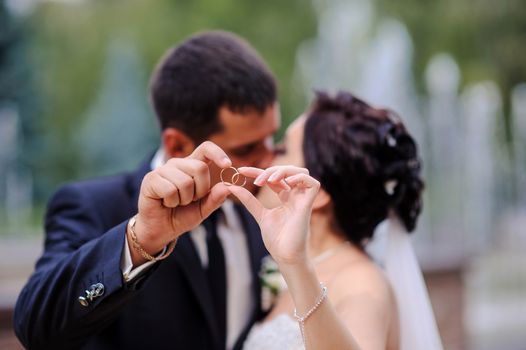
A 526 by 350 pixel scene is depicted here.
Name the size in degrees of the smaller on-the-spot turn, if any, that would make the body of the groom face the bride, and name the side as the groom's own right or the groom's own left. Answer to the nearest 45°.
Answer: approximately 45° to the groom's own left

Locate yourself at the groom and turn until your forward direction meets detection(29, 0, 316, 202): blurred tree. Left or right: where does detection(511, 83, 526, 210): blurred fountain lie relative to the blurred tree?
right

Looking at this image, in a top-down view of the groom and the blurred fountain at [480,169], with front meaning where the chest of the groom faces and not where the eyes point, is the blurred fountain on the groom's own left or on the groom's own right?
on the groom's own left

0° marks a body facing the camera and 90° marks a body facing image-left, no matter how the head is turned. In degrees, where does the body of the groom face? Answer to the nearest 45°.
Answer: approximately 315°

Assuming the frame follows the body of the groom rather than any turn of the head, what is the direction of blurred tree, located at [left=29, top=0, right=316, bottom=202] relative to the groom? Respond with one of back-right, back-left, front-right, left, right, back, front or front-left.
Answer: back-left

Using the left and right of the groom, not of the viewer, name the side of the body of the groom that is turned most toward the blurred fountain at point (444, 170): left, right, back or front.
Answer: left

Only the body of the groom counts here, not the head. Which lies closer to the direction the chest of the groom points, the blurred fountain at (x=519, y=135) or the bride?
the bride

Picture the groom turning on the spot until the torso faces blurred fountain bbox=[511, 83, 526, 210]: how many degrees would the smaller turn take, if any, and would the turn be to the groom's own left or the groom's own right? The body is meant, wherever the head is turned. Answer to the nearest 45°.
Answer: approximately 90° to the groom's own left
